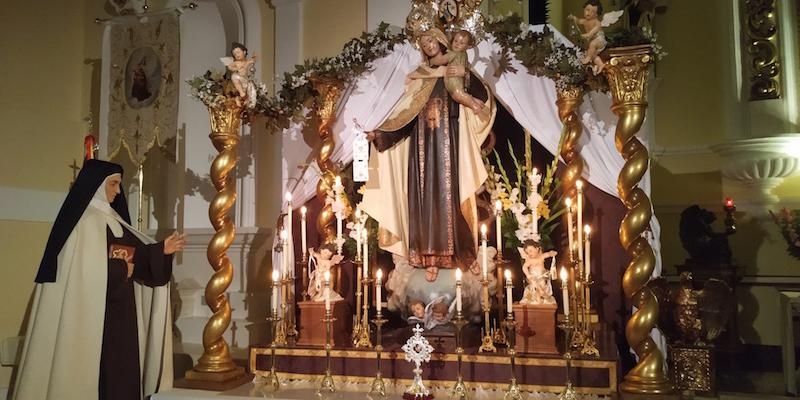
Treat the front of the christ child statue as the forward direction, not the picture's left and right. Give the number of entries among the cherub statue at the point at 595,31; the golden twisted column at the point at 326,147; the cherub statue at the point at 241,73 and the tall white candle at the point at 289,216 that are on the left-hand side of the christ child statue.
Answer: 1

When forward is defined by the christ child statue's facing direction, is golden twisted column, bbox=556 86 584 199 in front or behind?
behind

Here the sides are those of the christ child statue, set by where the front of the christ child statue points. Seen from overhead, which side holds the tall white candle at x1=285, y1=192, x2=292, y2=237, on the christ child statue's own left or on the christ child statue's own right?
on the christ child statue's own right

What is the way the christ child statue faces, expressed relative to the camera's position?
facing the viewer and to the left of the viewer

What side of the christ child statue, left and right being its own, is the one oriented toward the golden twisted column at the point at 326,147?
right

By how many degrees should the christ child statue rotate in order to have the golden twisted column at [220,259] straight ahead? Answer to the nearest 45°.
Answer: approximately 45° to its right

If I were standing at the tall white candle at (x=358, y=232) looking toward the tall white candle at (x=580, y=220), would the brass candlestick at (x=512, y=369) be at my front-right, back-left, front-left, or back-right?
front-right

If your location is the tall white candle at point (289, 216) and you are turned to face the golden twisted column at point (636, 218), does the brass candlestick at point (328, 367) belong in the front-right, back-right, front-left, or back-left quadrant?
front-right

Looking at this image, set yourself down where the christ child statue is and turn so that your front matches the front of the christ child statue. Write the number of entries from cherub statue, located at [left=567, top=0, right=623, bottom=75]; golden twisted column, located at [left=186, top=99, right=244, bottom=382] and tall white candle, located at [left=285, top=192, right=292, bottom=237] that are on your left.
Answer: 1

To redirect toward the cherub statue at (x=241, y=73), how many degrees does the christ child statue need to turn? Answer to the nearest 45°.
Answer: approximately 45° to its right

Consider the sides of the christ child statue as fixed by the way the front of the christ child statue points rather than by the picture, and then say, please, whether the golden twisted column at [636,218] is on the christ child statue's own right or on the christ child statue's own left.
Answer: on the christ child statue's own left
